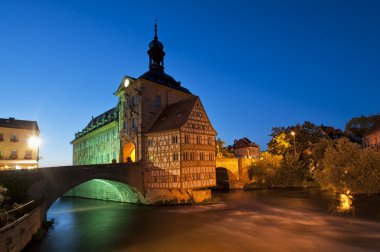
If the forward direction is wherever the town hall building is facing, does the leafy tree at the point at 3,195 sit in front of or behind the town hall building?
in front

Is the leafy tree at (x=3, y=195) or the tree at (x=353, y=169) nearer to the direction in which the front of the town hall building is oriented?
the leafy tree

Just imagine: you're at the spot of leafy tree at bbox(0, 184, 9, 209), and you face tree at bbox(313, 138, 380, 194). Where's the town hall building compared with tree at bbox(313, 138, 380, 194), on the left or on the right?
left

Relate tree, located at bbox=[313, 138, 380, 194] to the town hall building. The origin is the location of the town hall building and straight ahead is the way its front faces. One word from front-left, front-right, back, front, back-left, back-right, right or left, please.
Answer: back-left

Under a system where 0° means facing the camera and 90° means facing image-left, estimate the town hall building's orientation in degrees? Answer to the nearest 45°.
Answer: approximately 45°
